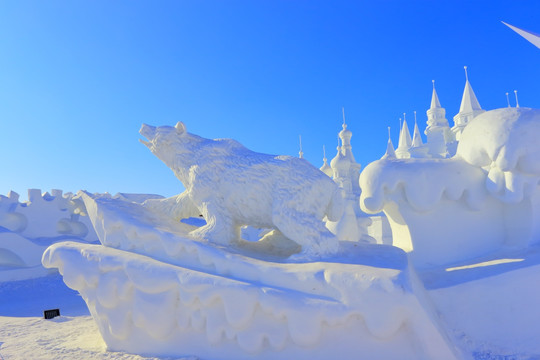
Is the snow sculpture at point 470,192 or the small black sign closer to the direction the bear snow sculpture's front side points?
the small black sign

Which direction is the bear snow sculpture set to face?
to the viewer's left

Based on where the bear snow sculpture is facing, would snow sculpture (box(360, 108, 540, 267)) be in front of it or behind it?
behind

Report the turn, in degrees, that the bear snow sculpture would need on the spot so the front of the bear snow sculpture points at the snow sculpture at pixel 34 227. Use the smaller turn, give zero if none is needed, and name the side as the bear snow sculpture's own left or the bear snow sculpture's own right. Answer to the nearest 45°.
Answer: approximately 45° to the bear snow sculpture's own right
